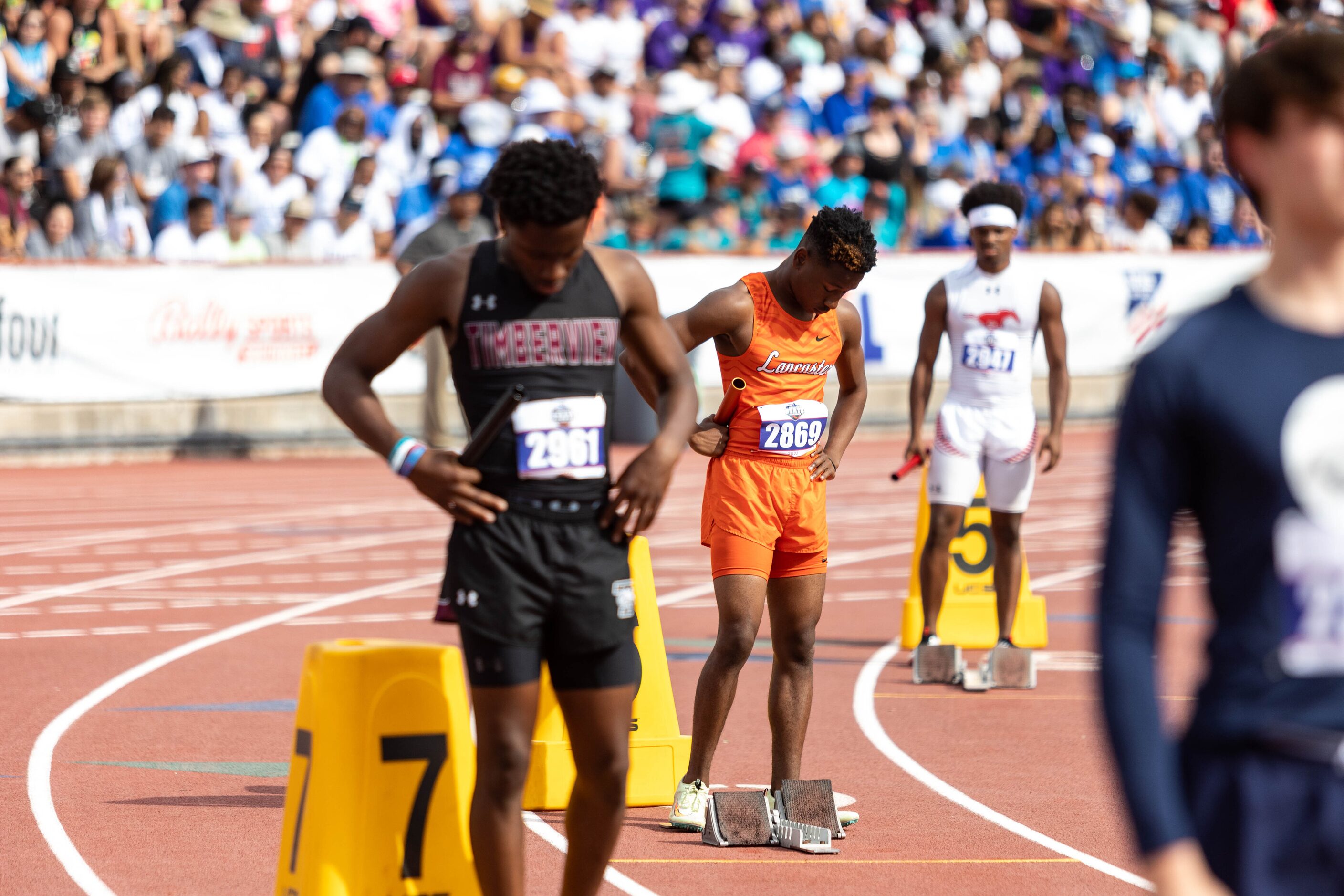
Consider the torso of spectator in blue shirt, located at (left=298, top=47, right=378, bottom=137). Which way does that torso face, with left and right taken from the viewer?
facing the viewer and to the right of the viewer

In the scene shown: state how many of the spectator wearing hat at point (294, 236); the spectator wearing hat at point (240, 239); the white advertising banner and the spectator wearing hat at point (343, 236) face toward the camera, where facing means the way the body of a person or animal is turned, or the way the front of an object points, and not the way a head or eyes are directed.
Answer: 4

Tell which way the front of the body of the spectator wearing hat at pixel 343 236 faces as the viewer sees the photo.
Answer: toward the camera

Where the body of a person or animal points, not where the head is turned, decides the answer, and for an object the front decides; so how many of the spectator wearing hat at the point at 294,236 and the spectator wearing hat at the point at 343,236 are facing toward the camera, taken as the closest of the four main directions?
2

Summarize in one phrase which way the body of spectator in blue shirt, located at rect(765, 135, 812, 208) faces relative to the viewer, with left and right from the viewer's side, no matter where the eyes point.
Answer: facing the viewer

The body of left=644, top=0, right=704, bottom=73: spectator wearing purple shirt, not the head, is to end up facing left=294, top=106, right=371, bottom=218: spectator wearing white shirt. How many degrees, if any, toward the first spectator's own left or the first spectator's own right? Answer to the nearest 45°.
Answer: approximately 90° to the first spectator's own right

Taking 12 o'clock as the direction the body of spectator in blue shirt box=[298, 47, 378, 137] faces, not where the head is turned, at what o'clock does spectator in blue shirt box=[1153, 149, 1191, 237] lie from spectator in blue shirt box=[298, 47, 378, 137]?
spectator in blue shirt box=[1153, 149, 1191, 237] is roughly at 10 o'clock from spectator in blue shirt box=[298, 47, 378, 137].

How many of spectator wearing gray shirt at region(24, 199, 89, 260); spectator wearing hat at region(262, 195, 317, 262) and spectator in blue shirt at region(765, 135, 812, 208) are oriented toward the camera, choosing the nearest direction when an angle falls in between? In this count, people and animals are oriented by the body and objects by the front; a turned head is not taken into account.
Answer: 3

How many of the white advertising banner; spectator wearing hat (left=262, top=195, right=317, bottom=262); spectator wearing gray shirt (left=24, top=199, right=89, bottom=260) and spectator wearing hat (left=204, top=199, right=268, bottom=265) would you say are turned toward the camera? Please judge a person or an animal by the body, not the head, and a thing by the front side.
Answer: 4

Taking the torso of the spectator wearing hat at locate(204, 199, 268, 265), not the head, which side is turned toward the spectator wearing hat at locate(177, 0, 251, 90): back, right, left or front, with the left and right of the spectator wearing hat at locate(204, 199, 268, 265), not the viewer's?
back

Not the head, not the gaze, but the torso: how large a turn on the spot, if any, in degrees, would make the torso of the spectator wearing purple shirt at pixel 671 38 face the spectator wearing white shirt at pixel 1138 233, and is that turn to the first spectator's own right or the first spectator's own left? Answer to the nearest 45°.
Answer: approximately 45° to the first spectator's own left

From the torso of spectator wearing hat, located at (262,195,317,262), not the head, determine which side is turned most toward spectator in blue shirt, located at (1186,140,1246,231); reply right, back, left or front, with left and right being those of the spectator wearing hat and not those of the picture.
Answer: left

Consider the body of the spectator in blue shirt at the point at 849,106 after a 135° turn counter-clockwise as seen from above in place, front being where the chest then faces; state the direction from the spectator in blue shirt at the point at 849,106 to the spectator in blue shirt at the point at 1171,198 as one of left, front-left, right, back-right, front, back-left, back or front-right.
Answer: right
